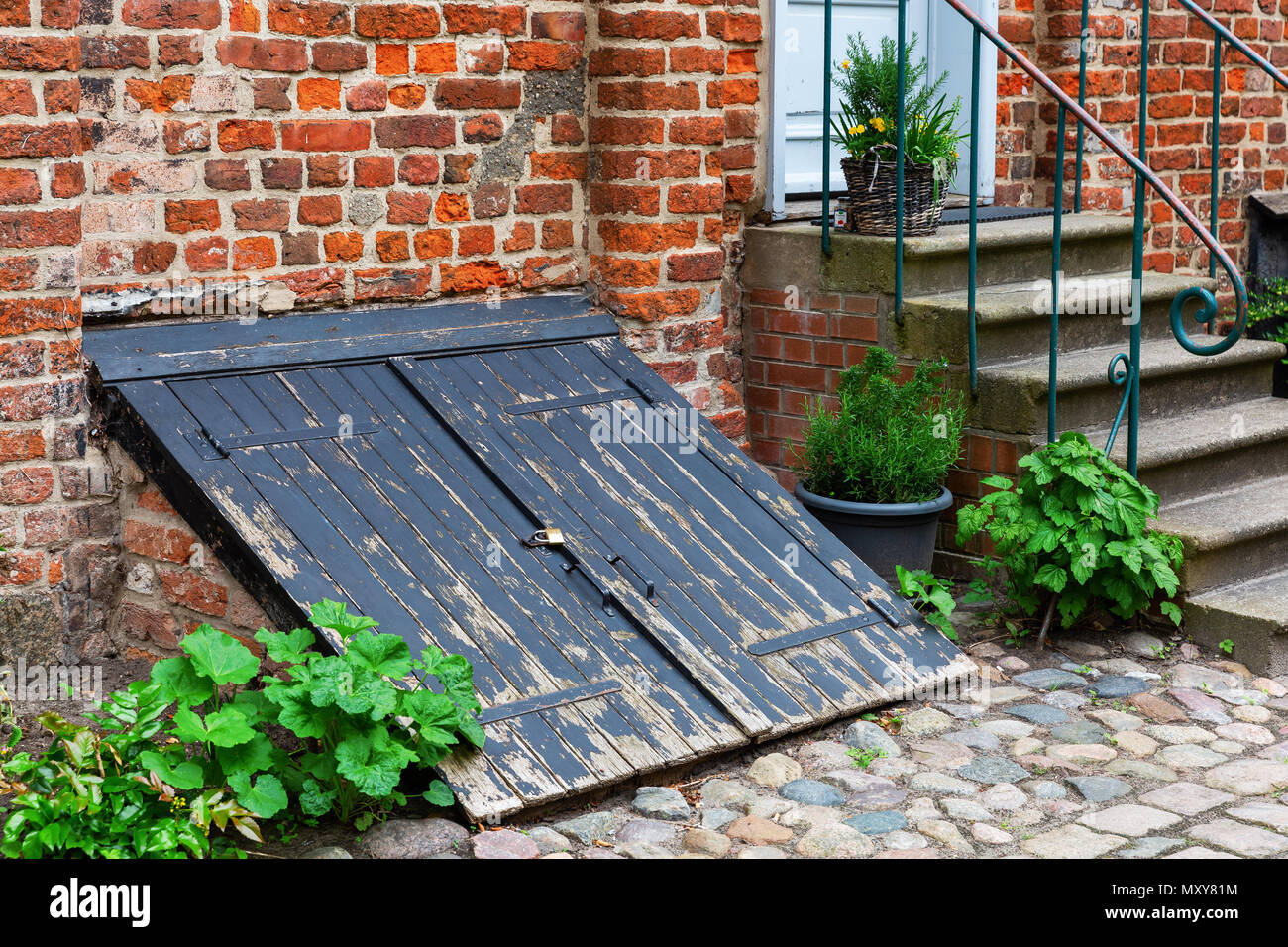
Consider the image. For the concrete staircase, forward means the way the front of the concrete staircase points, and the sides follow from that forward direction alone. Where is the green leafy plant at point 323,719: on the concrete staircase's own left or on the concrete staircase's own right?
on the concrete staircase's own right

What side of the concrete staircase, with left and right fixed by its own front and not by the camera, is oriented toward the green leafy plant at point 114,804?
right

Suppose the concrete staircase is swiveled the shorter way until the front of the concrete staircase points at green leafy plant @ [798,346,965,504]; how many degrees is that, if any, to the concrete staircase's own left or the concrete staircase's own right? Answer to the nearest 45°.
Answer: approximately 90° to the concrete staircase's own right

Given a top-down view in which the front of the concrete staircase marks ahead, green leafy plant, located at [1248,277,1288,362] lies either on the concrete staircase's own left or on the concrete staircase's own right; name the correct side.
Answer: on the concrete staircase's own left

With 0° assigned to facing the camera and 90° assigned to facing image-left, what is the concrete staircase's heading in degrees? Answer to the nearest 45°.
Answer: approximately 315°

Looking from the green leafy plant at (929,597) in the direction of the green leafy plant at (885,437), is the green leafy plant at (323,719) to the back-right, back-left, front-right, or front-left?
back-left
